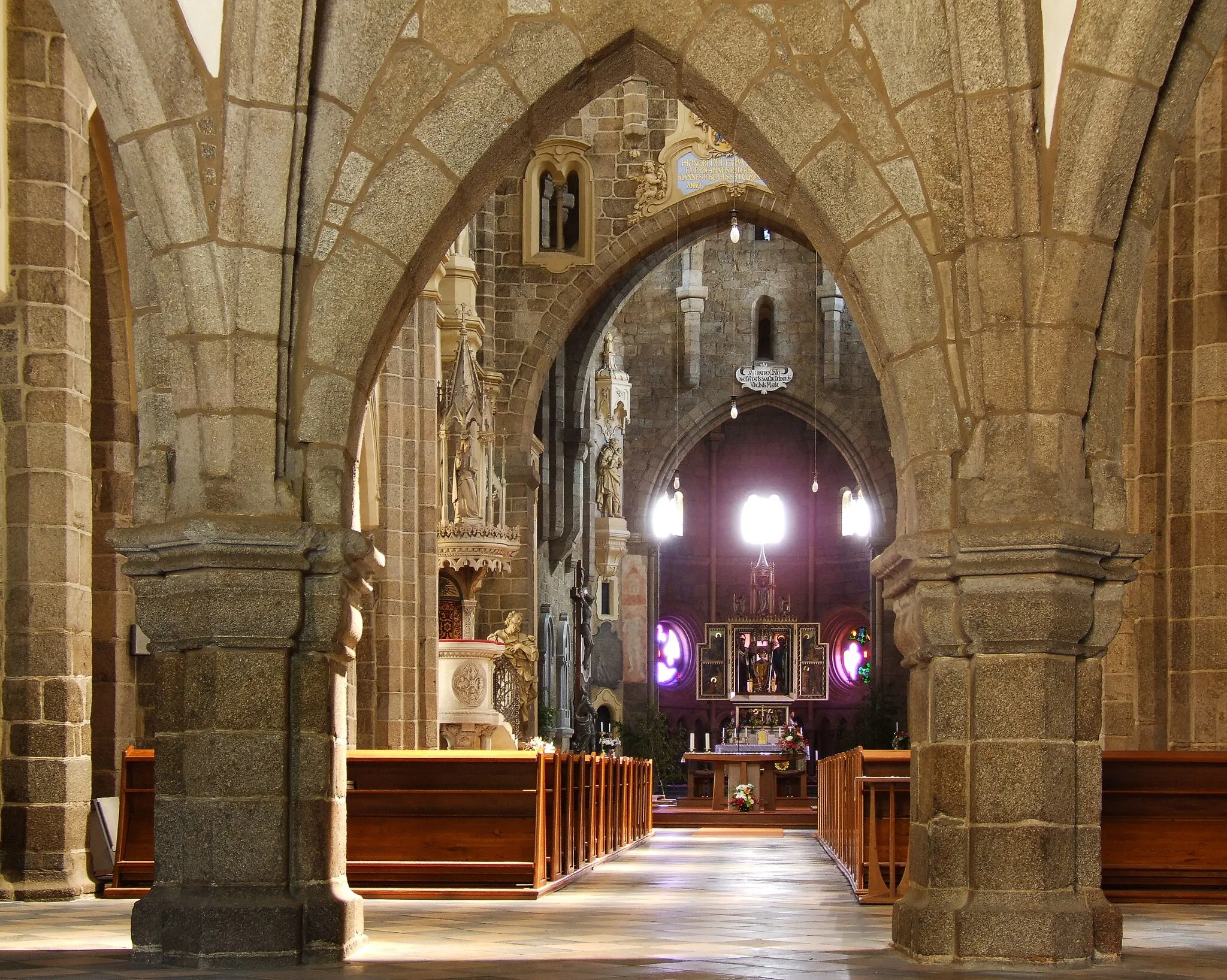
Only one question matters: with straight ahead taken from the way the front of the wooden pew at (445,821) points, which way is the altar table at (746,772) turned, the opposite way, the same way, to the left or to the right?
the opposite way

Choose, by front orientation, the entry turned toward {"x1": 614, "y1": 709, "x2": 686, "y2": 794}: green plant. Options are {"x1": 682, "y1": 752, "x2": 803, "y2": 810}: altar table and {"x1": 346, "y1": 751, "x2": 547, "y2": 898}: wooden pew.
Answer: the wooden pew

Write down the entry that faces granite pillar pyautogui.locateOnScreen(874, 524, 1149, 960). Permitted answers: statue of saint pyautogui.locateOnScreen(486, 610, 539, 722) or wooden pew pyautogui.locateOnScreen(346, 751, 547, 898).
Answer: the statue of saint

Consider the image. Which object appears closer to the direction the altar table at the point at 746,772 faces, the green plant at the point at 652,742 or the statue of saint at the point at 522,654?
the statue of saint

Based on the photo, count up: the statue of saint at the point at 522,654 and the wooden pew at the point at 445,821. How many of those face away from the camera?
1

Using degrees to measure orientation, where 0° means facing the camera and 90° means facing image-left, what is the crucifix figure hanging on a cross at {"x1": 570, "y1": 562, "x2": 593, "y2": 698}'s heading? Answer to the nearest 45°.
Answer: approximately 315°

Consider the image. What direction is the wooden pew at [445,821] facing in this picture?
away from the camera
